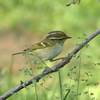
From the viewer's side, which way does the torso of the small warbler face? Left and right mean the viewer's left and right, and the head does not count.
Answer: facing to the right of the viewer
